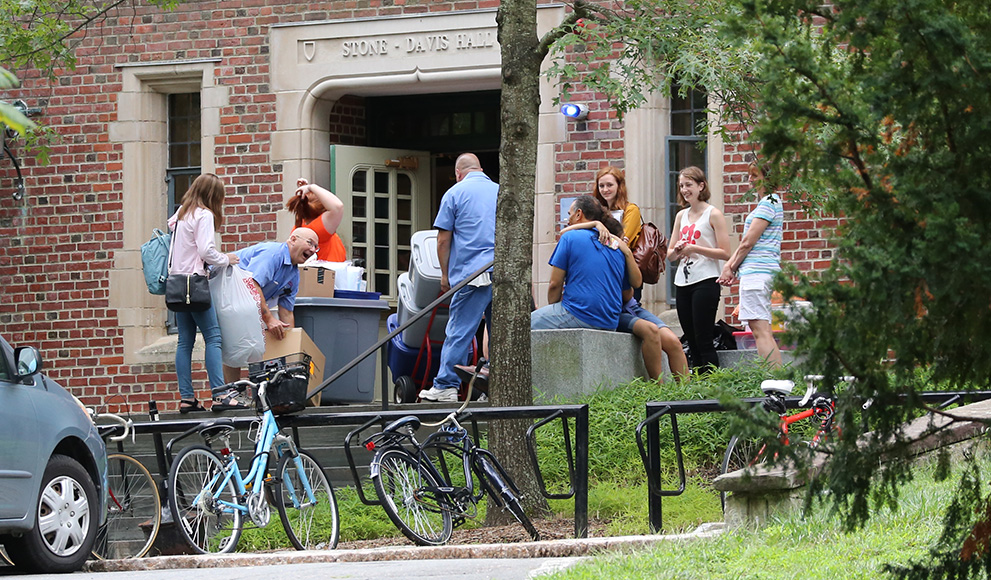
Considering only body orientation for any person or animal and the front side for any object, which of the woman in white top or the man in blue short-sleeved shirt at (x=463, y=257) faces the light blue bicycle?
the woman in white top

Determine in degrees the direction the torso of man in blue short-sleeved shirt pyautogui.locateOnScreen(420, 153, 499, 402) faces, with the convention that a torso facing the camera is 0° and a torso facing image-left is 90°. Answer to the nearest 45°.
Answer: approximately 135°

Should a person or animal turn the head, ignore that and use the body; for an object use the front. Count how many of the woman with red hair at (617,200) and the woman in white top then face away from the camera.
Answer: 0

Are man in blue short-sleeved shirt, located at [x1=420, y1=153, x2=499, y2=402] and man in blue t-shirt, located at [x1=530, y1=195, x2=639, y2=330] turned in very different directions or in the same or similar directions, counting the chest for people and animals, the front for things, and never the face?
same or similar directions

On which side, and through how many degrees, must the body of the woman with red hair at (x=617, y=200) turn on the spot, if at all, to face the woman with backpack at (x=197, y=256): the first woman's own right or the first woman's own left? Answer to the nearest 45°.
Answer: approximately 45° to the first woman's own right

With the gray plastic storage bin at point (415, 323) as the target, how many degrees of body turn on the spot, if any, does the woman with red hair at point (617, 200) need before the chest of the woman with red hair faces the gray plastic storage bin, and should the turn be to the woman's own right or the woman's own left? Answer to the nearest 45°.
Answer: approximately 45° to the woman's own right

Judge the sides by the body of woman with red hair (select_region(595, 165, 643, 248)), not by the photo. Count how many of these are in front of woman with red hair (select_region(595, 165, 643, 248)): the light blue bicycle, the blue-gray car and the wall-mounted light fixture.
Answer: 2

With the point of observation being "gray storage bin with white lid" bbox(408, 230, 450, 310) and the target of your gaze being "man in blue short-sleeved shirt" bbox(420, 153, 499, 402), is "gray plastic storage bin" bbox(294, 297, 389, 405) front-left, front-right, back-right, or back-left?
back-right

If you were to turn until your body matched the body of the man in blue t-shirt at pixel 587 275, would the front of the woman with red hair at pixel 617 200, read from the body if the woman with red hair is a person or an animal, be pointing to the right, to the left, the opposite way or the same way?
to the left

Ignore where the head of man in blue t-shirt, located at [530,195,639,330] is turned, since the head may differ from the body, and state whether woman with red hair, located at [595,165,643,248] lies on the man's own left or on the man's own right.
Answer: on the man's own right

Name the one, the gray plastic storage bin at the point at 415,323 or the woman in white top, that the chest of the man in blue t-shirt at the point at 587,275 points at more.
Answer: the gray plastic storage bin

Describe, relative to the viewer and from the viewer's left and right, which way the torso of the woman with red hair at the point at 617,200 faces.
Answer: facing the viewer and to the left of the viewer
